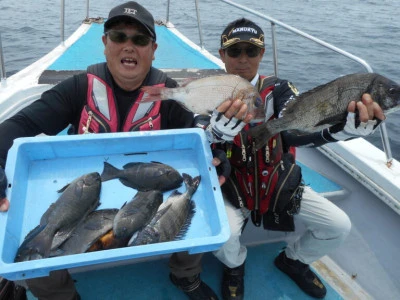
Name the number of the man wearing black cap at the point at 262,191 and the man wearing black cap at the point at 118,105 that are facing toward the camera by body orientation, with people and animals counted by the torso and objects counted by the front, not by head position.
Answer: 2

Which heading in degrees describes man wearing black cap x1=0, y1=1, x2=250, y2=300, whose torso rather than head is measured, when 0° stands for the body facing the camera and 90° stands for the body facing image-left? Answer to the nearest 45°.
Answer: approximately 0°

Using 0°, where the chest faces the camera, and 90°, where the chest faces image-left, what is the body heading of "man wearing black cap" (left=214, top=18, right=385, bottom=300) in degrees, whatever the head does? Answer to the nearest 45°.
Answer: approximately 0°

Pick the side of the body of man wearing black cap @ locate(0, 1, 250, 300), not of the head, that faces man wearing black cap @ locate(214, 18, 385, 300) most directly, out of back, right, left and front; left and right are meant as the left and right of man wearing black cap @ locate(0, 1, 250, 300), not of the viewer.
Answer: left
